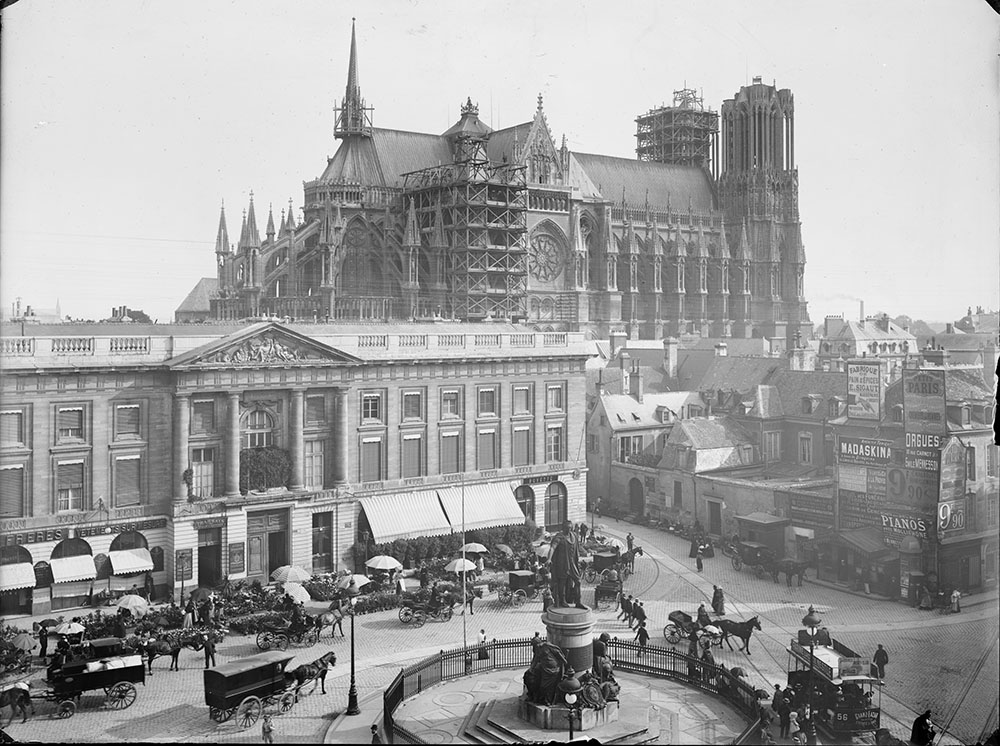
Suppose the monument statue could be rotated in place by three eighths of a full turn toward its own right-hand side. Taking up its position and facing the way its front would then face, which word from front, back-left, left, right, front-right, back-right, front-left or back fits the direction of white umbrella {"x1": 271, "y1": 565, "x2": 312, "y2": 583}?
front-right

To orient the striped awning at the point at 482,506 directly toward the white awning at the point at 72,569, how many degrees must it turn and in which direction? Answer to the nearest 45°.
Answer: approximately 90° to its right

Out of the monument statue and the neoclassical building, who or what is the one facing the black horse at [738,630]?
the neoclassical building

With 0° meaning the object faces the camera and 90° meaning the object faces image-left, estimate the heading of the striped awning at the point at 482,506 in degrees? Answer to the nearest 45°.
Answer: approximately 315°

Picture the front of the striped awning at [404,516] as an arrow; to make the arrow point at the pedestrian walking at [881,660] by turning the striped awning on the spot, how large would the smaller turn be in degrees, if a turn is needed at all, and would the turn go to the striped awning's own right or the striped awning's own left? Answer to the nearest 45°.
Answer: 0° — it already faces them

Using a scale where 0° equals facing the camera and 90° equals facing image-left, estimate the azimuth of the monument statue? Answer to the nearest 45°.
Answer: approximately 315°

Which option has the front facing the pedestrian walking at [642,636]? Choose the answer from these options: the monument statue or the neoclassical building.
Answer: the neoclassical building

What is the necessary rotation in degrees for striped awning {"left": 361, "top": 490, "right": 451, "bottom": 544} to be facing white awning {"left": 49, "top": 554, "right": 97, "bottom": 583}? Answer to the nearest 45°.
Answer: approximately 90° to its right

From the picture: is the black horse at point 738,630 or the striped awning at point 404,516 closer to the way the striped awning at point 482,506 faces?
the black horse

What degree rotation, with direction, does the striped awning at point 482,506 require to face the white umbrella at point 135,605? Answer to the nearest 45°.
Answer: approximately 90° to its right

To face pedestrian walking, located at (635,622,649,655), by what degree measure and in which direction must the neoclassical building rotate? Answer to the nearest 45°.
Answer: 0° — it already faces them

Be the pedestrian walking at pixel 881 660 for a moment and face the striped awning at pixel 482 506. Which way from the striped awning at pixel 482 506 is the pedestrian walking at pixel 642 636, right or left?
left
